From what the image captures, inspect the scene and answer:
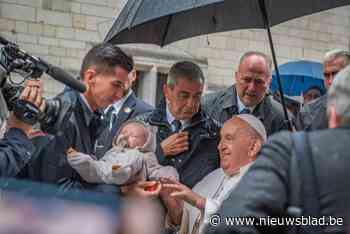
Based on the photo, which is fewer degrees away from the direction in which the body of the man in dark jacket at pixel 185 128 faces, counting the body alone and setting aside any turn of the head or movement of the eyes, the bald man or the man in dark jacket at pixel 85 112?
the man in dark jacket

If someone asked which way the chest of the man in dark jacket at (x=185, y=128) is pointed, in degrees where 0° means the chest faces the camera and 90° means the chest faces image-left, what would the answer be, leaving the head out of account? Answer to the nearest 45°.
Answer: approximately 0°

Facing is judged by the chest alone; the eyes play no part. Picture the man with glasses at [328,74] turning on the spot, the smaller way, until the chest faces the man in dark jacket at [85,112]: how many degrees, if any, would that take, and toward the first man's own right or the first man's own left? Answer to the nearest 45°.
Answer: approximately 45° to the first man's own right

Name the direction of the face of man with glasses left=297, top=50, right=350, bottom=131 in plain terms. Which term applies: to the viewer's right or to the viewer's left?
to the viewer's left

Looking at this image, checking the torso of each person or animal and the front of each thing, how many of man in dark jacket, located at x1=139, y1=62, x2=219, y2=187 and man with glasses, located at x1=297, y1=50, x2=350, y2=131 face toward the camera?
2

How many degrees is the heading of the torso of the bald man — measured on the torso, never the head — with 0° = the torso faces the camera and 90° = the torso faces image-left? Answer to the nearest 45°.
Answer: approximately 0°

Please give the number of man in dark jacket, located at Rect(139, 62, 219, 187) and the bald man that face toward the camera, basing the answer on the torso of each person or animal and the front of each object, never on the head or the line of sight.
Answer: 2
